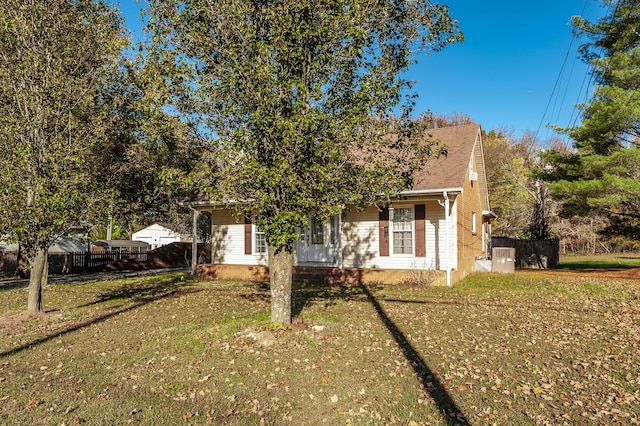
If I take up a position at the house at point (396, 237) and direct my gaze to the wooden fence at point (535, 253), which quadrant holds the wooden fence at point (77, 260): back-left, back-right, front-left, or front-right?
back-left

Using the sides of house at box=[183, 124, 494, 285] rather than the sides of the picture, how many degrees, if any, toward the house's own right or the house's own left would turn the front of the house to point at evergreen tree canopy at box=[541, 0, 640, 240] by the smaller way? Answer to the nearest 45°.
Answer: approximately 90° to the house's own left

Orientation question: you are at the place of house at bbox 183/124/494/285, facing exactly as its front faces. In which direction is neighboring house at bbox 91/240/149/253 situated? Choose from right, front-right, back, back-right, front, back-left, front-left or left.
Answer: back-right

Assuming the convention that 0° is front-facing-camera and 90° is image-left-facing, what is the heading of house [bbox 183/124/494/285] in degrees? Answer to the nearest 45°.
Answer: approximately 0°

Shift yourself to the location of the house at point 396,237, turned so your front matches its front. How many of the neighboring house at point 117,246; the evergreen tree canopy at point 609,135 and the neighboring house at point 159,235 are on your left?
1

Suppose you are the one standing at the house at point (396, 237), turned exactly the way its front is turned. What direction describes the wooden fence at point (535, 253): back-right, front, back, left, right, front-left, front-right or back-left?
back-left

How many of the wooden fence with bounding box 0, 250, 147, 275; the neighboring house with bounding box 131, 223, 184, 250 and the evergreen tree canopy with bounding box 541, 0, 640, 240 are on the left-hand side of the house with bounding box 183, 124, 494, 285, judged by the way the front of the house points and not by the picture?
1
